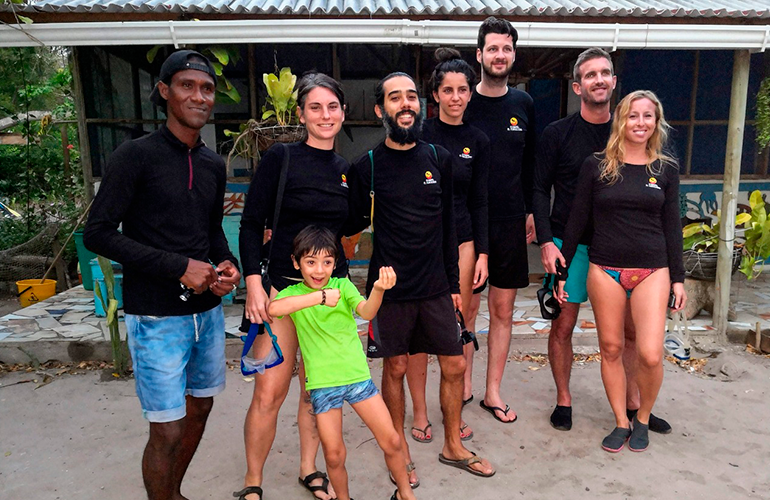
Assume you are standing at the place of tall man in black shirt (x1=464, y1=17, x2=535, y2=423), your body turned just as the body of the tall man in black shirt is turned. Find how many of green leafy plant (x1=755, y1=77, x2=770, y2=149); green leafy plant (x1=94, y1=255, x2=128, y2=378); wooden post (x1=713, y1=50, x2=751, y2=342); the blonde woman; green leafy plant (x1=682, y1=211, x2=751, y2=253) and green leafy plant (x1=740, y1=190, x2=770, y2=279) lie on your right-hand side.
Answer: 1

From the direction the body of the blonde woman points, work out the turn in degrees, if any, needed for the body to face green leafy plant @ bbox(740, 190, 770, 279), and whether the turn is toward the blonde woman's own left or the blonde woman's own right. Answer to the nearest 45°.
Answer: approximately 180°

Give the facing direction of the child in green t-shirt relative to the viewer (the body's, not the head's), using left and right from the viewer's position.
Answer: facing the viewer

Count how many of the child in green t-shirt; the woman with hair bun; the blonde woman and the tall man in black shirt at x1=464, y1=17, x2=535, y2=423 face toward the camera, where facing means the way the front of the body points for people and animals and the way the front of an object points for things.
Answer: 4

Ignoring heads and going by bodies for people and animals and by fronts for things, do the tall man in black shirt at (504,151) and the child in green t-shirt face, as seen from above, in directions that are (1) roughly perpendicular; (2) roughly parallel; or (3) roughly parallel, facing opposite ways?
roughly parallel

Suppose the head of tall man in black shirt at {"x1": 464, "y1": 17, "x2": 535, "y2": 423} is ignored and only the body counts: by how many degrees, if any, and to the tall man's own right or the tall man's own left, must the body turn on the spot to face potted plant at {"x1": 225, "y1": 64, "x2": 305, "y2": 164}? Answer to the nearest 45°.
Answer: approximately 135° to the tall man's own right

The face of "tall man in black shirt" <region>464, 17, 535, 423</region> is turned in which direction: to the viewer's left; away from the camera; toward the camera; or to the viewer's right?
toward the camera

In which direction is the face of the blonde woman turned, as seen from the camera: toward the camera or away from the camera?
toward the camera

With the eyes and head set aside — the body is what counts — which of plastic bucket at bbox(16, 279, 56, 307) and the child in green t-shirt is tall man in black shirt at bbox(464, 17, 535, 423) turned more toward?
the child in green t-shirt

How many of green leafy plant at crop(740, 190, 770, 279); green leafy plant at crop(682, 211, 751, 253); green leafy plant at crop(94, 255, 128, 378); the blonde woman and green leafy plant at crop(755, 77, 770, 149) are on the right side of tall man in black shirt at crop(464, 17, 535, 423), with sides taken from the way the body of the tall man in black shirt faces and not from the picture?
1

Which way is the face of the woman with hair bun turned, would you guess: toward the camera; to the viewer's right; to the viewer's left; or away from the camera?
toward the camera

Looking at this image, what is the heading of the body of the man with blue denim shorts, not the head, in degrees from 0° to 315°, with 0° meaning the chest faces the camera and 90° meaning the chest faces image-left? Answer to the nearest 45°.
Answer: approximately 315°

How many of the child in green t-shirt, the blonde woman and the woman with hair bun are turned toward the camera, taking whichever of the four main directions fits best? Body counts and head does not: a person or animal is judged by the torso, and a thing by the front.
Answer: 3

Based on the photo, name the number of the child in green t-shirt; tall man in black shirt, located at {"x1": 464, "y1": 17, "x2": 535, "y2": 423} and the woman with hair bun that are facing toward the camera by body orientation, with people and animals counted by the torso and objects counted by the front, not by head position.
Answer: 3
